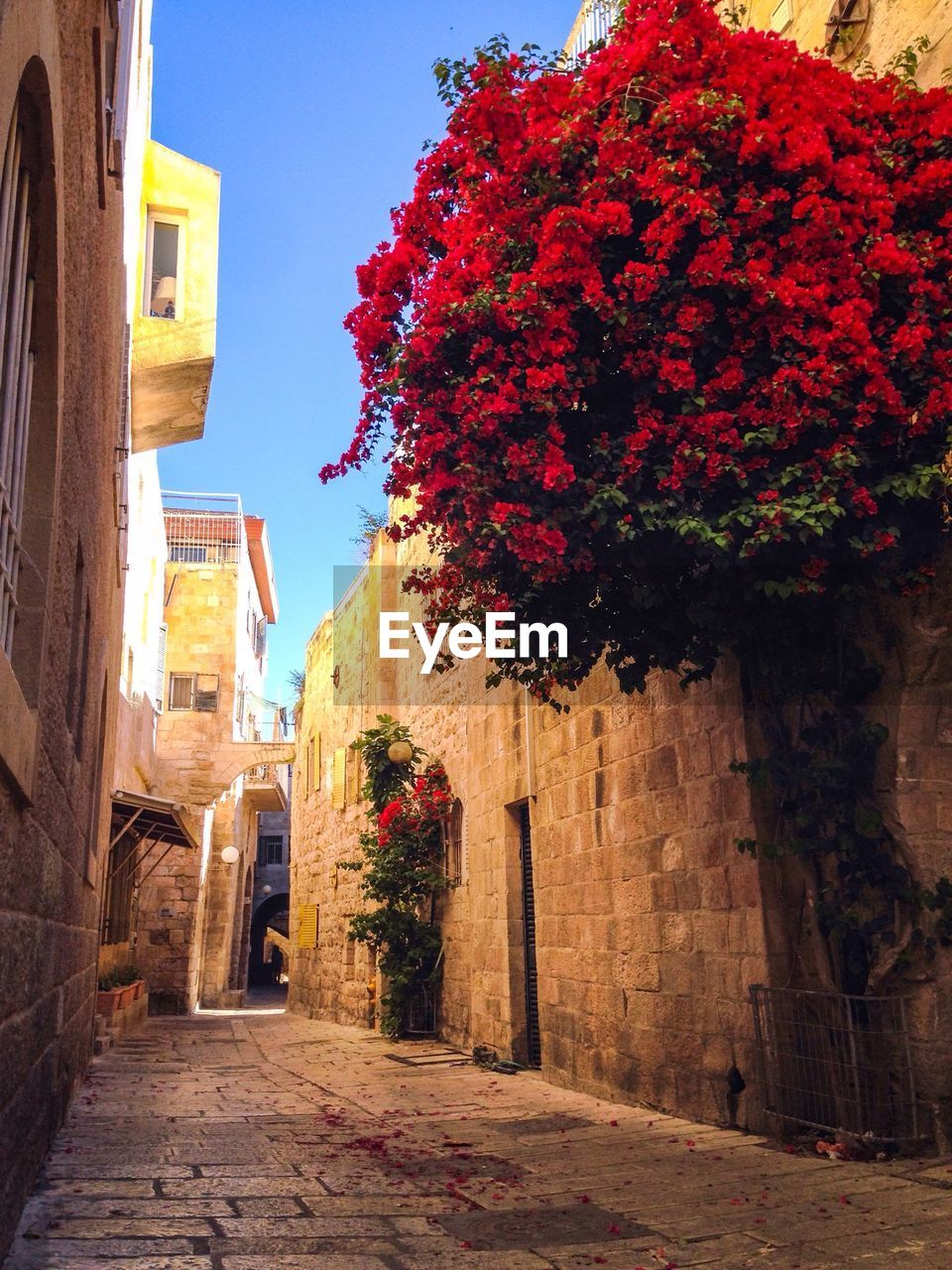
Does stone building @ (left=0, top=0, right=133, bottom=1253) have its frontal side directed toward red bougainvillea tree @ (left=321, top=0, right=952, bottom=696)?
yes

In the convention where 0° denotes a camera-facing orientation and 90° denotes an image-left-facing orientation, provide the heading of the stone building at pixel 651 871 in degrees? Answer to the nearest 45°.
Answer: approximately 45°

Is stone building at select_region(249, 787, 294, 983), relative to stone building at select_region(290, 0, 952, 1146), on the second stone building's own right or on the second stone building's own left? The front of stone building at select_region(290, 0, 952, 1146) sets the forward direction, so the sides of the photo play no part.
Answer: on the second stone building's own right

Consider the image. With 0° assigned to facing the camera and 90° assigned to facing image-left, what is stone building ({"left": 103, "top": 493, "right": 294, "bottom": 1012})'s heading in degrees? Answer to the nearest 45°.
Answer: approximately 0°

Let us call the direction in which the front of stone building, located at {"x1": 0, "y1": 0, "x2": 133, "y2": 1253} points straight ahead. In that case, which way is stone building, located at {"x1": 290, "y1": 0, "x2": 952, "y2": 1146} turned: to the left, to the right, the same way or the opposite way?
the opposite way

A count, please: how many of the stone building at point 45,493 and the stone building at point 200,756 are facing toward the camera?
1

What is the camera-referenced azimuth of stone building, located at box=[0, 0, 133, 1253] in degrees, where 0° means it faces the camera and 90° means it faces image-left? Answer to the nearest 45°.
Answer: approximately 270°
